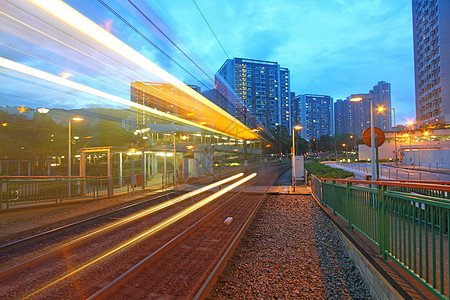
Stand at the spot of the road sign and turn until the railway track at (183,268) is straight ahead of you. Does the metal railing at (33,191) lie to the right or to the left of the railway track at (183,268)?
right

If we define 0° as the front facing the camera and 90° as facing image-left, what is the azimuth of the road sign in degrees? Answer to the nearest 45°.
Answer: approximately 180°

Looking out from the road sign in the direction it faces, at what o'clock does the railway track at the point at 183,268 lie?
The railway track is roughly at 7 o'clock from the road sign.

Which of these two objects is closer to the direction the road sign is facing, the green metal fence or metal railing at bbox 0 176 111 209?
the green metal fence
